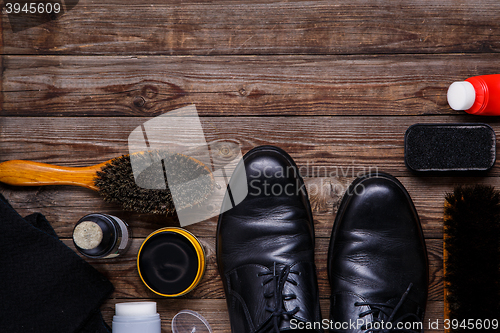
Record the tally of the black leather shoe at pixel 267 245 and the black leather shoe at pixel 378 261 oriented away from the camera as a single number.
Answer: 2

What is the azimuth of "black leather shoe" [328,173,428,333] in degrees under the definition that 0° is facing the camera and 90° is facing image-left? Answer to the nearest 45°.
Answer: approximately 180°

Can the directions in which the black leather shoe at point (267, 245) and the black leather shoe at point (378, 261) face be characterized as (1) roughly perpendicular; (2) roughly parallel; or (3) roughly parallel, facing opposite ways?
roughly parallel

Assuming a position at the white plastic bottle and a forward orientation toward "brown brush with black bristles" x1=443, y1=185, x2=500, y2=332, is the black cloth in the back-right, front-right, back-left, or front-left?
back-left

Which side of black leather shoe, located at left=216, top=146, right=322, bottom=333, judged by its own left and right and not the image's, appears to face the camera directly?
back
